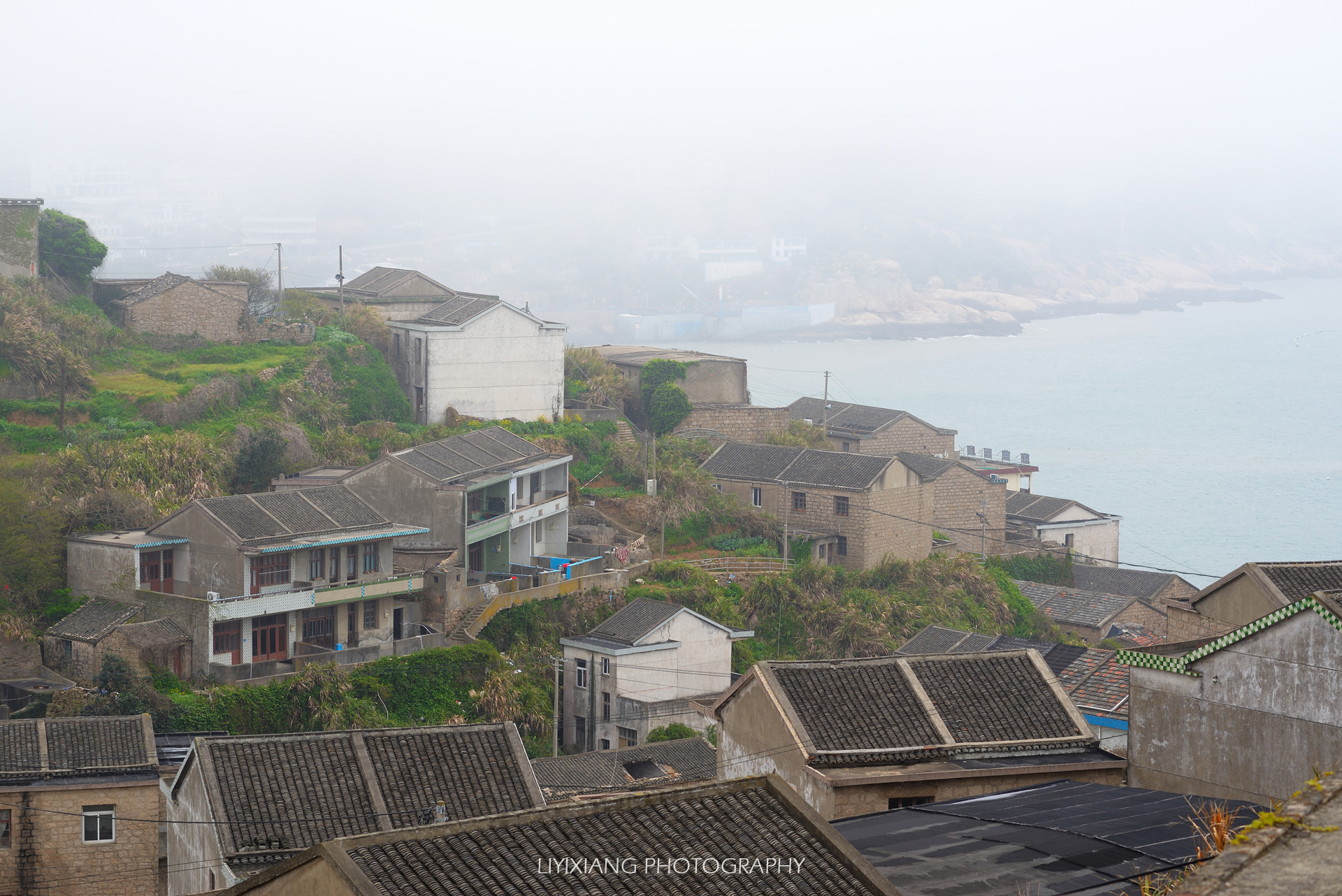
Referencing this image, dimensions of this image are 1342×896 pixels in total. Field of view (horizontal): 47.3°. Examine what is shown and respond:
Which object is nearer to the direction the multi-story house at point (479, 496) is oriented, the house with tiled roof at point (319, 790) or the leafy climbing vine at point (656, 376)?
the house with tiled roof

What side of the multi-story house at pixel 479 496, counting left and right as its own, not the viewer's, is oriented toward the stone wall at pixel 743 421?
left

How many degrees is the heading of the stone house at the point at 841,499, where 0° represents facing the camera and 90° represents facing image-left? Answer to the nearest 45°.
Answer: approximately 45°

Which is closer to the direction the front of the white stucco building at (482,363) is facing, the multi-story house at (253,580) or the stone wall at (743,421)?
the multi-story house

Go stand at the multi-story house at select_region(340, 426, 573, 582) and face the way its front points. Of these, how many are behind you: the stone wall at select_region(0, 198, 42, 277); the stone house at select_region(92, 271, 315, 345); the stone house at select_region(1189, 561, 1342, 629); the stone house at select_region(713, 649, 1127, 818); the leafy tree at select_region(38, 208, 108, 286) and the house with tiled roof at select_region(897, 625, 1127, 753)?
3

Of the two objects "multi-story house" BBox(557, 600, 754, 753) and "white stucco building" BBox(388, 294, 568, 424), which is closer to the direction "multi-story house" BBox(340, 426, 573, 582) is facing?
the multi-story house
